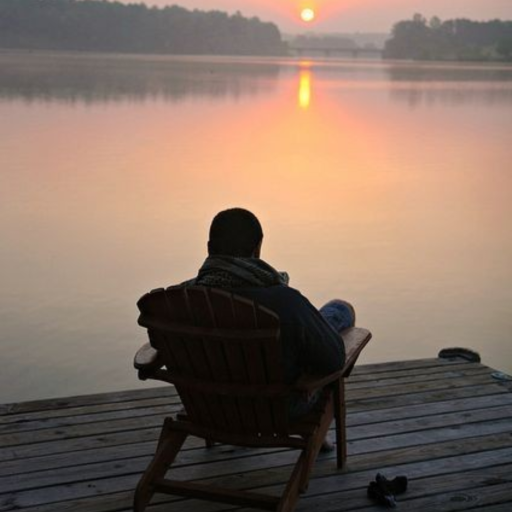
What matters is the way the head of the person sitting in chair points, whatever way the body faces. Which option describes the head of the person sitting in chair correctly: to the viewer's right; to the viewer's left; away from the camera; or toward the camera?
away from the camera

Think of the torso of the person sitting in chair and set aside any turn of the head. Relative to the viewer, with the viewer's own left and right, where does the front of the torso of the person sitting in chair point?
facing away from the viewer and to the right of the viewer

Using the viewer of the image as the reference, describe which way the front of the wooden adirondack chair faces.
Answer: facing away from the viewer and to the right of the viewer
